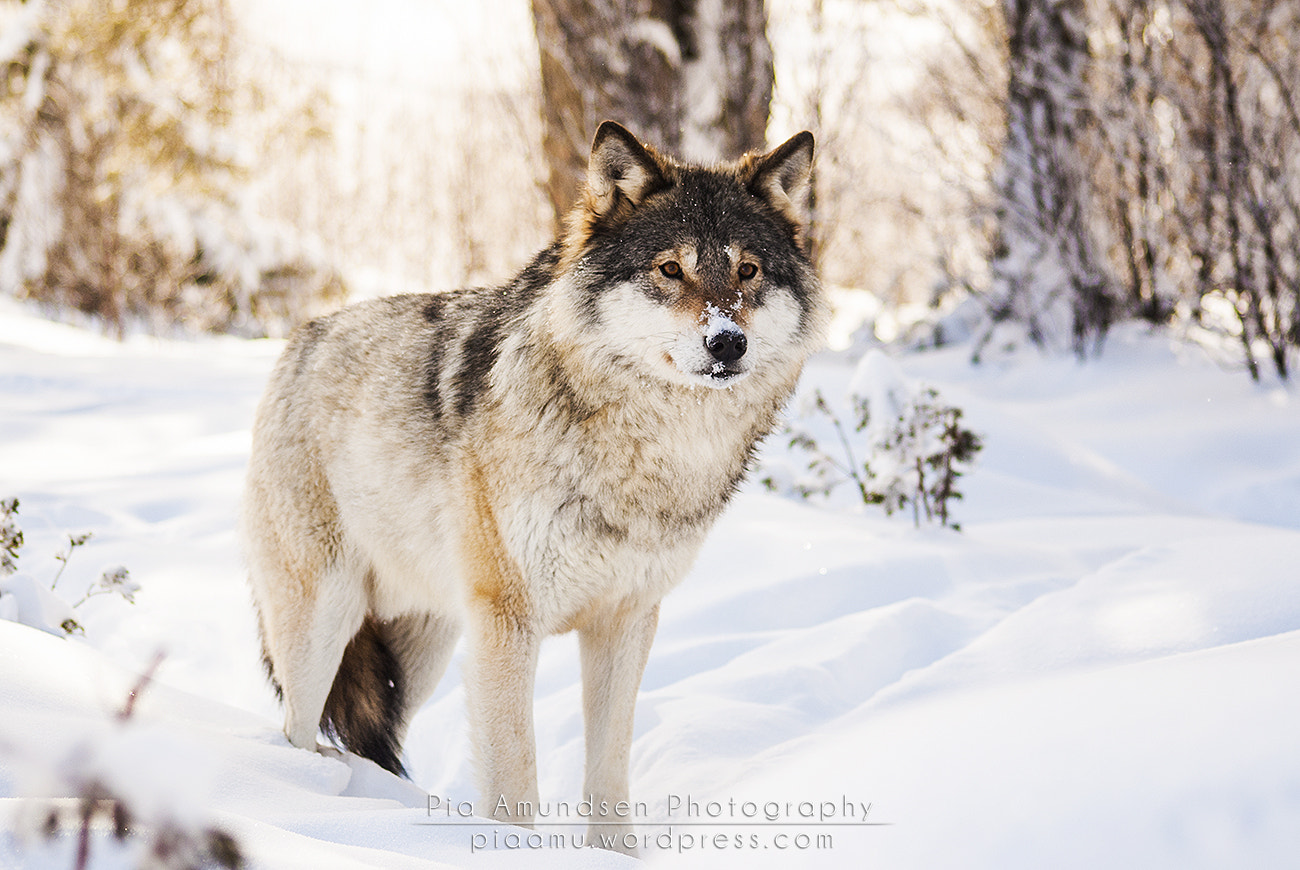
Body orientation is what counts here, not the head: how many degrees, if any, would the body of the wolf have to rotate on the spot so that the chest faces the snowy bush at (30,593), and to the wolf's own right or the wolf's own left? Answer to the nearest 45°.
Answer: approximately 135° to the wolf's own right

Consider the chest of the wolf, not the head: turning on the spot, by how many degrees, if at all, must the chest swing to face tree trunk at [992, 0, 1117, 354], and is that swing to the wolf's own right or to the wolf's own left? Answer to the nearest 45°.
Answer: approximately 90° to the wolf's own left

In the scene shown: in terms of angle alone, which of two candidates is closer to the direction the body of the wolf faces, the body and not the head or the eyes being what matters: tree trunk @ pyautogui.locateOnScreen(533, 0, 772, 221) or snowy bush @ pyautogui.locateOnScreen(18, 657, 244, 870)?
the snowy bush

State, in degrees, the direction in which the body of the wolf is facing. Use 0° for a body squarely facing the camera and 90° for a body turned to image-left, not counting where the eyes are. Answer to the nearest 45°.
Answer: approximately 315°

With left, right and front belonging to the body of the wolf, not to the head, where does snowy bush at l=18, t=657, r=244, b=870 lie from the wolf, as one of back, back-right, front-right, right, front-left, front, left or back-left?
front-right

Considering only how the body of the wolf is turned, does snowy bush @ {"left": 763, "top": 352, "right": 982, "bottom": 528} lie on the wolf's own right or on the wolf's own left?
on the wolf's own left

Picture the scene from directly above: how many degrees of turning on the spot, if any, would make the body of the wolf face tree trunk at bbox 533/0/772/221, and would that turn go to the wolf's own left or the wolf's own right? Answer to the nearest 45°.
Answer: approximately 135° to the wolf's own left
